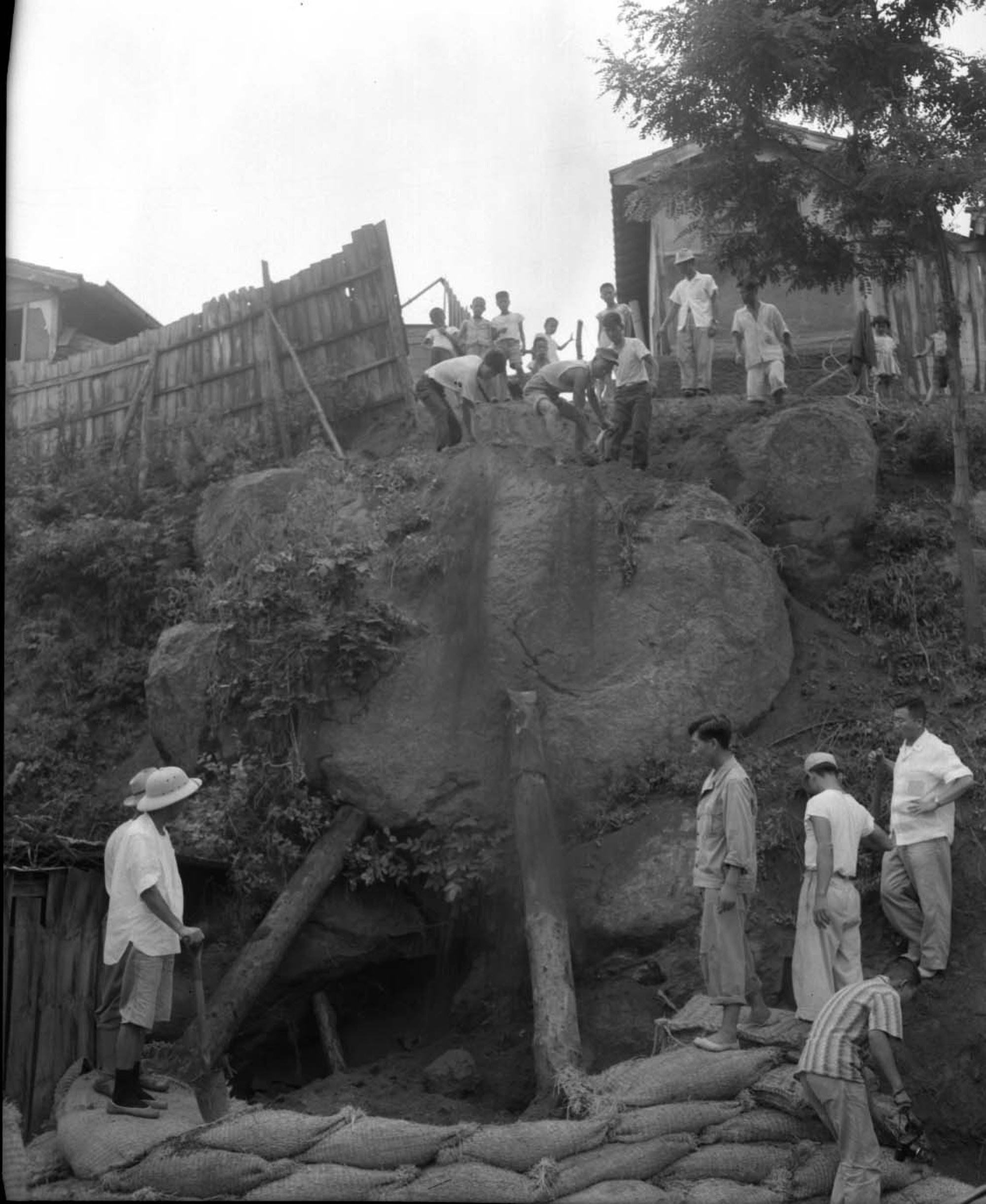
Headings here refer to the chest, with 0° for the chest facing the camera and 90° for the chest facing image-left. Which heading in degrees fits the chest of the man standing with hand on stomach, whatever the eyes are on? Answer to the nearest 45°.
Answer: approximately 45°

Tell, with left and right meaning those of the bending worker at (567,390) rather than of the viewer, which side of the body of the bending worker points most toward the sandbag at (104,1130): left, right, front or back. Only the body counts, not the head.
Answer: right

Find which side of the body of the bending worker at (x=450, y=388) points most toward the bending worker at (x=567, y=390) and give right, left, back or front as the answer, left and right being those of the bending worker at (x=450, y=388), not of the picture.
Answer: front

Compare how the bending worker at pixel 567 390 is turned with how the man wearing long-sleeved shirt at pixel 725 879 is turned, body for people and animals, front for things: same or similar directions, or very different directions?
very different directions

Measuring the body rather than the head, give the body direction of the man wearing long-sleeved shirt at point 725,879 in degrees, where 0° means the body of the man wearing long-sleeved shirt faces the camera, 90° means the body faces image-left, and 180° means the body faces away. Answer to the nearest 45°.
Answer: approximately 90°

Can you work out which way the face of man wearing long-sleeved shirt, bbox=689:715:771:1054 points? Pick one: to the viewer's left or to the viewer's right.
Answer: to the viewer's left

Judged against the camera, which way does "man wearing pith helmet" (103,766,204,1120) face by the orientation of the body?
to the viewer's right

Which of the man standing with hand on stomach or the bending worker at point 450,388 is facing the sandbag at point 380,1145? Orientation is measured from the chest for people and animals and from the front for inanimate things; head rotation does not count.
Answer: the man standing with hand on stomach

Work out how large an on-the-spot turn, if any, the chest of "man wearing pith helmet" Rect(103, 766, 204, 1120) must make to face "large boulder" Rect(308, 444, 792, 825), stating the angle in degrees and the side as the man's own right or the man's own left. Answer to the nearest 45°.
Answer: approximately 45° to the man's own left

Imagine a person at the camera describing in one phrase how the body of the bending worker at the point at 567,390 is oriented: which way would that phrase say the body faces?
to the viewer's right

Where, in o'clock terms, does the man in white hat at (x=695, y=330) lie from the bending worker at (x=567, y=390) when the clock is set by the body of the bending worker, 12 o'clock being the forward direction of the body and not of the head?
The man in white hat is roughly at 10 o'clock from the bending worker.

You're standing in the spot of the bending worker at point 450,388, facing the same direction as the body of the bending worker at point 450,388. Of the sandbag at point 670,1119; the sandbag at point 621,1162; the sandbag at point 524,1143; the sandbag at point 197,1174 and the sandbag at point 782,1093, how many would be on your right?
5

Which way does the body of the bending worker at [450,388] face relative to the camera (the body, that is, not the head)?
to the viewer's right

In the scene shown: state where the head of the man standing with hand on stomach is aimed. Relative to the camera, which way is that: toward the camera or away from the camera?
toward the camera
